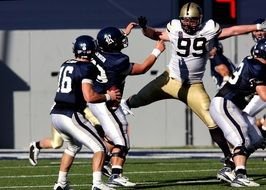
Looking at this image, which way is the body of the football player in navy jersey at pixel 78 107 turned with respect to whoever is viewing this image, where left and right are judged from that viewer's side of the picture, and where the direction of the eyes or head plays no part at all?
facing away from the viewer and to the right of the viewer

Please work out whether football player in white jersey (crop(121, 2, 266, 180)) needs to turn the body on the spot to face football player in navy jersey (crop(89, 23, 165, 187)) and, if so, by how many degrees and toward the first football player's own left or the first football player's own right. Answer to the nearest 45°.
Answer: approximately 45° to the first football player's own right

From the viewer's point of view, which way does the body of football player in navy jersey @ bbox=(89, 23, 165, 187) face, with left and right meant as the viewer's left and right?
facing to the right of the viewer

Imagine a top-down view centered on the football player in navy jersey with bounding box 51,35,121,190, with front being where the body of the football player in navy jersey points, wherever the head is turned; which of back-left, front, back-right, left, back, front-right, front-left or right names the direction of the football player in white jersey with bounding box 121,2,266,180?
front

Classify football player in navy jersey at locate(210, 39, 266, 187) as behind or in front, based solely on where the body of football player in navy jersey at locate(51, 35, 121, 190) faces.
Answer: in front

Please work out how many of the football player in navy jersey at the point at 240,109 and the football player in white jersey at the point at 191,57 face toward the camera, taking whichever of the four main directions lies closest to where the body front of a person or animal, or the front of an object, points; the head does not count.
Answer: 1

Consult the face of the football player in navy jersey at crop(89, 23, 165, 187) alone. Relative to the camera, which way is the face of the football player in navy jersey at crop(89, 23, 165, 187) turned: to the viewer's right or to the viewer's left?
to the viewer's right

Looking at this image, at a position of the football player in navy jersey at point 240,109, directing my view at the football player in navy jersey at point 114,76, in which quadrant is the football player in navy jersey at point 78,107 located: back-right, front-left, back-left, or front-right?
front-left

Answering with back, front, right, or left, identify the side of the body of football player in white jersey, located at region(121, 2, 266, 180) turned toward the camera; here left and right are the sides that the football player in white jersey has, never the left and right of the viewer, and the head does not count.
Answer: front

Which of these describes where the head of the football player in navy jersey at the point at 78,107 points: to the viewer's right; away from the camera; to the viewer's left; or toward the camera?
away from the camera
